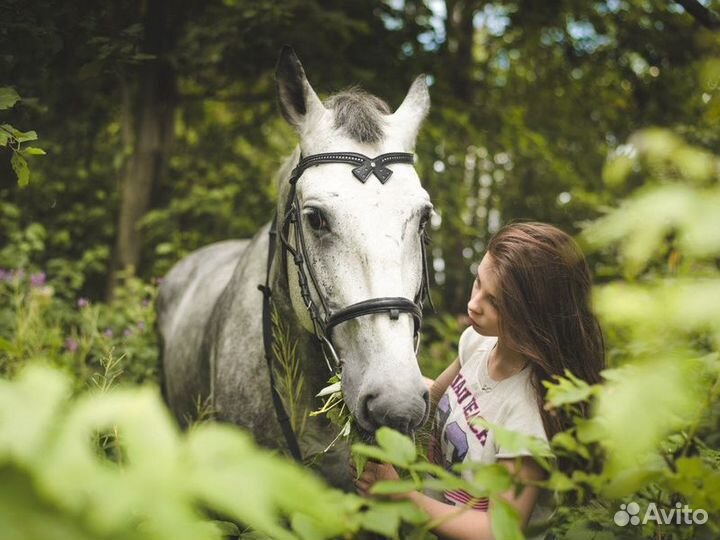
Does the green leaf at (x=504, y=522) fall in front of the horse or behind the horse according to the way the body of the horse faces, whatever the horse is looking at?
in front

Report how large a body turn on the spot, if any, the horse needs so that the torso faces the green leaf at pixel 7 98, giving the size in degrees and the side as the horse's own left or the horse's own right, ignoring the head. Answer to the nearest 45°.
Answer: approximately 135° to the horse's own right

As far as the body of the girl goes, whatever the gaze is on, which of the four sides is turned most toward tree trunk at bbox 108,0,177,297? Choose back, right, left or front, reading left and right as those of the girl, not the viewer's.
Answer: right

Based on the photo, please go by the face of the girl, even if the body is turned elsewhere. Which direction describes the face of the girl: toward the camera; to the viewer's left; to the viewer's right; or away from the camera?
to the viewer's left

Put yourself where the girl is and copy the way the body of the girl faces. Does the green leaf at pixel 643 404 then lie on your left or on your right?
on your left

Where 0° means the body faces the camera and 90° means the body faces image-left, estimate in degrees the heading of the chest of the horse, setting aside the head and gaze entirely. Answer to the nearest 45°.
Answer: approximately 315°

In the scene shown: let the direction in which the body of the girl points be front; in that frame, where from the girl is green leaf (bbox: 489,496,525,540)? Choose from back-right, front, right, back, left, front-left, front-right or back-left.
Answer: front-left
